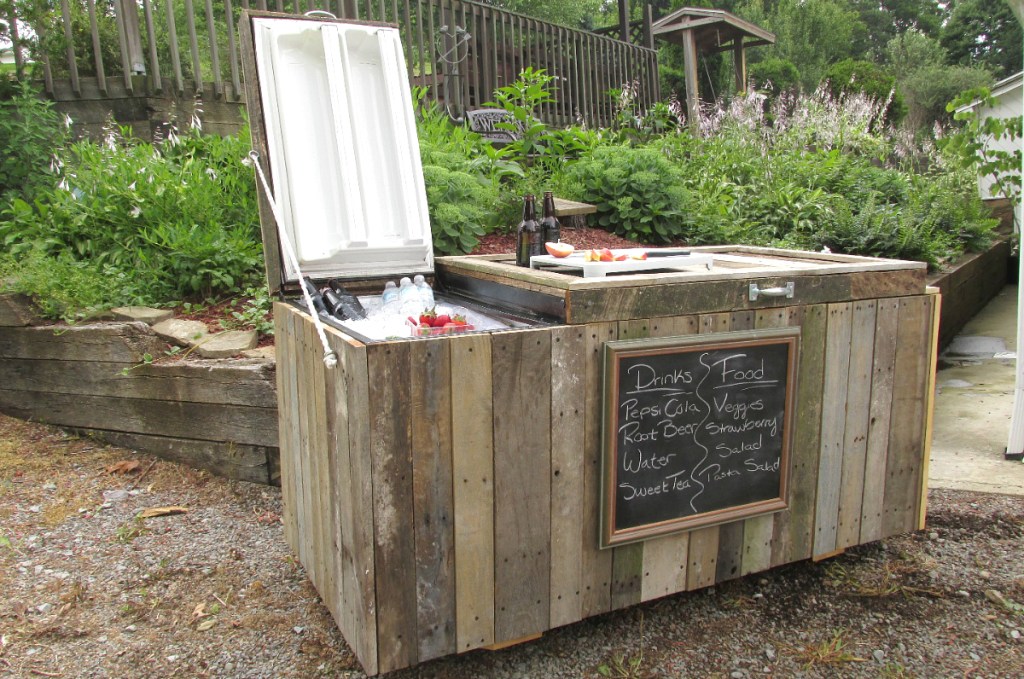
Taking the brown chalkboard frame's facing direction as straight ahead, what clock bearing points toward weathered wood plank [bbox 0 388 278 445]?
The weathered wood plank is roughly at 5 o'clock from the brown chalkboard frame.

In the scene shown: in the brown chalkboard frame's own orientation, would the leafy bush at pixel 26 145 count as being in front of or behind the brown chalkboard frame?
behind

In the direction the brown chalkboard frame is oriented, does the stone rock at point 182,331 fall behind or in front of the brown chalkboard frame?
behind

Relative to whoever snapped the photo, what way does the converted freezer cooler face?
facing the viewer and to the right of the viewer

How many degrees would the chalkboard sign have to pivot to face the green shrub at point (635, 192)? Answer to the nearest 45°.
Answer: approximately 135° to its left

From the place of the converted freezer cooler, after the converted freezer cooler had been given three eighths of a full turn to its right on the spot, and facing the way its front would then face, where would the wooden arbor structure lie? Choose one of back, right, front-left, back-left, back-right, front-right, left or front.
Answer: right

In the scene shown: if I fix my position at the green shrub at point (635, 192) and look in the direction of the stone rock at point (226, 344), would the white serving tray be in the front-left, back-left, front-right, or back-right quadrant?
front-left

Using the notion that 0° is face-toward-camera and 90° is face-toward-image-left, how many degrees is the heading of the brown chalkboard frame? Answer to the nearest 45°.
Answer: approximately 315°

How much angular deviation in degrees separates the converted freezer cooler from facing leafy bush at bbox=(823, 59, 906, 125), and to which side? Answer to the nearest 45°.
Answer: approximately 135° to its left

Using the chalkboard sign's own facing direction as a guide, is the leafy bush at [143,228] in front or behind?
behind
